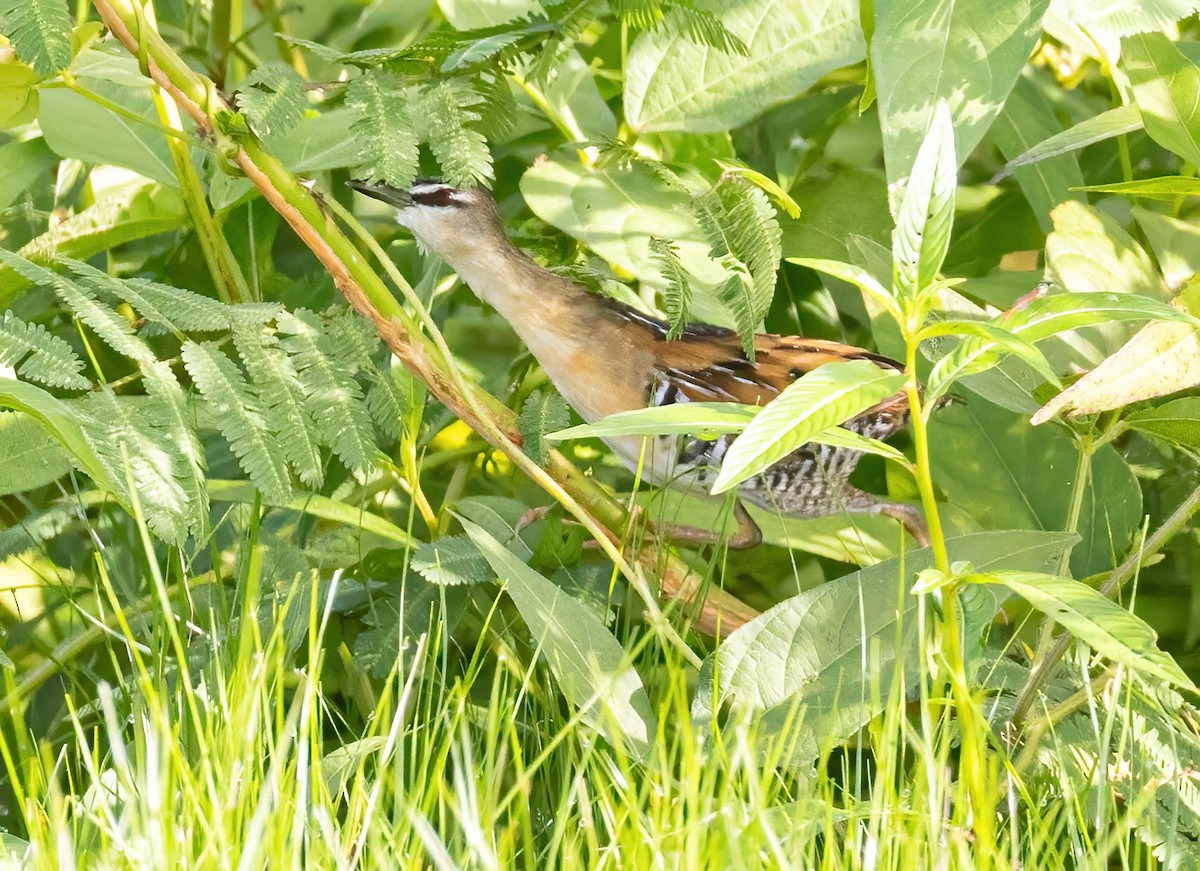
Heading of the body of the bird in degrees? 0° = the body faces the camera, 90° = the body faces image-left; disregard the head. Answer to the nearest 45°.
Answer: approximately 90°

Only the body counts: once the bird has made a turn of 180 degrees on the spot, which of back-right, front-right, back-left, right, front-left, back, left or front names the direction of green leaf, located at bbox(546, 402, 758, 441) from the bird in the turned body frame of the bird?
right

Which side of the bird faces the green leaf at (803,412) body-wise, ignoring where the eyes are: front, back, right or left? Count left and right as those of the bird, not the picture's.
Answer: left

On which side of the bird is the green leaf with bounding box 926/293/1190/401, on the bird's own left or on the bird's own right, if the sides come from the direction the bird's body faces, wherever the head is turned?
on the bird's own left
